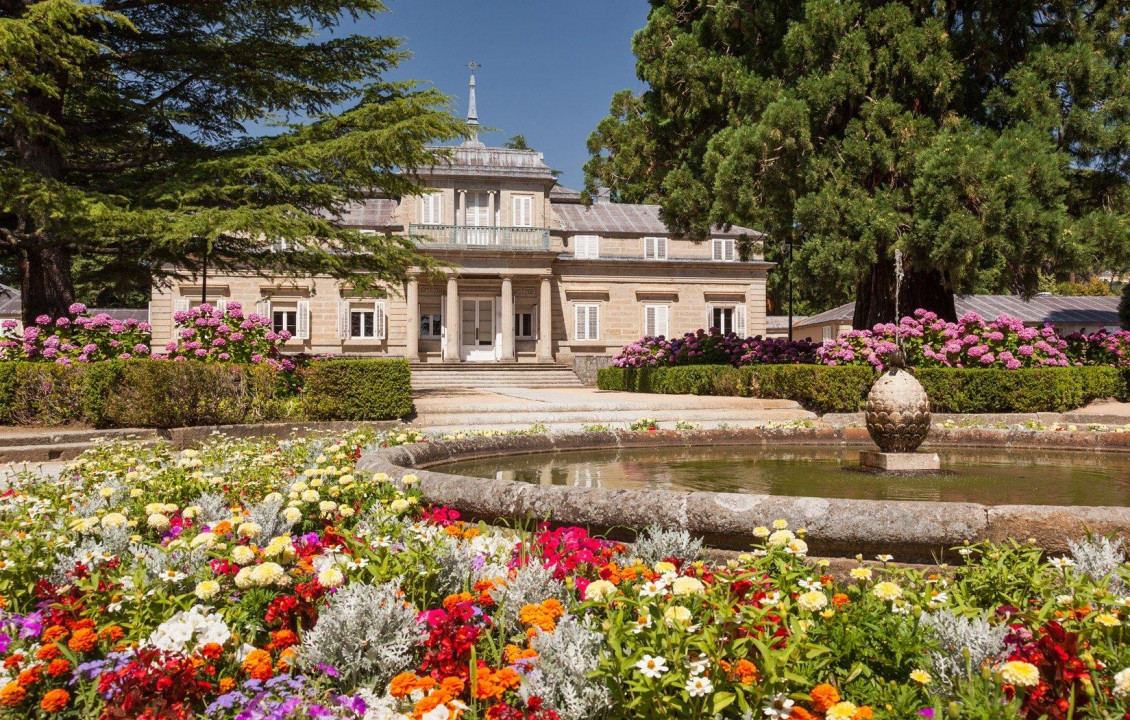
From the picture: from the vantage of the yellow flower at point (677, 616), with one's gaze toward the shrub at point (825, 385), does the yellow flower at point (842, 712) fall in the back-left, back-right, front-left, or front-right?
back-right

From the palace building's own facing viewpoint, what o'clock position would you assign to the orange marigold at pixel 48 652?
The orange marigold is roughly at 12 o'clock from the palace building.

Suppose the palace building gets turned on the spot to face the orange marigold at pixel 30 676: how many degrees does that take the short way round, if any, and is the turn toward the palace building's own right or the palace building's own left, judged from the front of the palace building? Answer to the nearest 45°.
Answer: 0° — it already faces it

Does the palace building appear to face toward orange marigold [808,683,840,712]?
yes

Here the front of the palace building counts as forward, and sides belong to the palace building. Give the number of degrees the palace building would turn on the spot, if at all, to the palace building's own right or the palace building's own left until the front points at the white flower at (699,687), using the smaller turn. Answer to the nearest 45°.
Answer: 0° — it already faces it

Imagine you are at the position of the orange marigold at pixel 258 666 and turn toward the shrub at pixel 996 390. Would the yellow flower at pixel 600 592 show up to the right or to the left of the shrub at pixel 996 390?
right

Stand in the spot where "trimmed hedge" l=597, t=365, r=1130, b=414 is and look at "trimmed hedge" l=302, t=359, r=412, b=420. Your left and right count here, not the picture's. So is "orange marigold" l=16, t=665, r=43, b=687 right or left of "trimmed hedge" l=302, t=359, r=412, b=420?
left

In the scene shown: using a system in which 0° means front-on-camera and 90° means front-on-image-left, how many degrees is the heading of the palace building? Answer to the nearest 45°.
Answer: approximately 0°

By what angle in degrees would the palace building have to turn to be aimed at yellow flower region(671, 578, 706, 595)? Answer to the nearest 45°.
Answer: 0° — it already faces it
